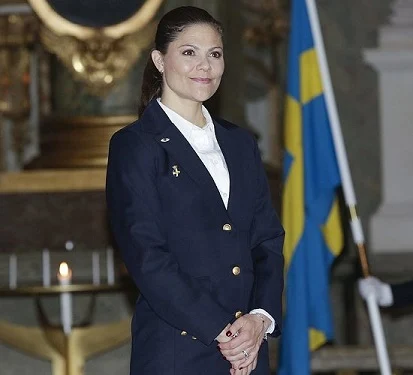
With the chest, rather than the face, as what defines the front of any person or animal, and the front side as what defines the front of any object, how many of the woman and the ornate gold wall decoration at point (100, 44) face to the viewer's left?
0

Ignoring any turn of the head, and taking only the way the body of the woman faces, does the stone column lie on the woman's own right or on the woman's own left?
on the woman's own left

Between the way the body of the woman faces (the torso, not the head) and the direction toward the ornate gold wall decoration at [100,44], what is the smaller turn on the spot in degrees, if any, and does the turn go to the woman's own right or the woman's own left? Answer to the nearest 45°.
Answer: approximately 135° to the woman's own left

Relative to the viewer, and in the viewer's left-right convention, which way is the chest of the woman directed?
facing the viewer and to the right of the viewer

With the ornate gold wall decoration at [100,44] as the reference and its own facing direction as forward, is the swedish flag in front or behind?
in front

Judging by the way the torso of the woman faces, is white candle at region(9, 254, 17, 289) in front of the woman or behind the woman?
behind
